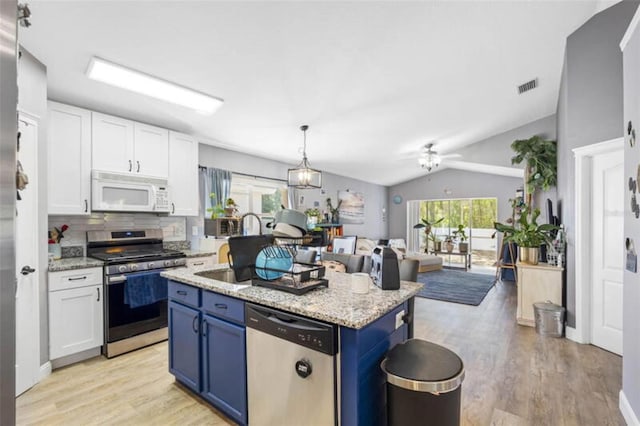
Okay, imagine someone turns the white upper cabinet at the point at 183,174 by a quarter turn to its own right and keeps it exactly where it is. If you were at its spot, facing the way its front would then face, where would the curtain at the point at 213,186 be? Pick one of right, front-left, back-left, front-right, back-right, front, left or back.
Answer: back

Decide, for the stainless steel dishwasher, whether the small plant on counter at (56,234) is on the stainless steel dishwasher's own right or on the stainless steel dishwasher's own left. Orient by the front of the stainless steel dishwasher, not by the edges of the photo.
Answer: on the stainless steel dishwasher's own right

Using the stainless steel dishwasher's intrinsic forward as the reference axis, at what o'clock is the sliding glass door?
The sliding glass door is roughly at 6 o'clock from the stainless steel dishwasher.

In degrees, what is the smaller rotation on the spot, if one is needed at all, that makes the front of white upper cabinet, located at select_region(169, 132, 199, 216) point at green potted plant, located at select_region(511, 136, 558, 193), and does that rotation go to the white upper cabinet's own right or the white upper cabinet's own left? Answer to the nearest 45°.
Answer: approximately 45° to the white upper cabinet's own left

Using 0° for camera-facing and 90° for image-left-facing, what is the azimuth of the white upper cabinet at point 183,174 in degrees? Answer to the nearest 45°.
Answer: approximately 315°

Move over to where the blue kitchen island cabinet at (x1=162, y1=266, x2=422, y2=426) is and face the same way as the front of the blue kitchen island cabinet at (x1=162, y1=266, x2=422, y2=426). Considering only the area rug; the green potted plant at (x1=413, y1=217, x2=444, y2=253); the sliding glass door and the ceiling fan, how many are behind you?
4

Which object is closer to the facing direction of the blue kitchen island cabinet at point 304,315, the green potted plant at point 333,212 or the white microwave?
the white microwave

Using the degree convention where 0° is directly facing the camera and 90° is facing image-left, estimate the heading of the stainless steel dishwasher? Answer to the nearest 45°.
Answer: approximately 45°
